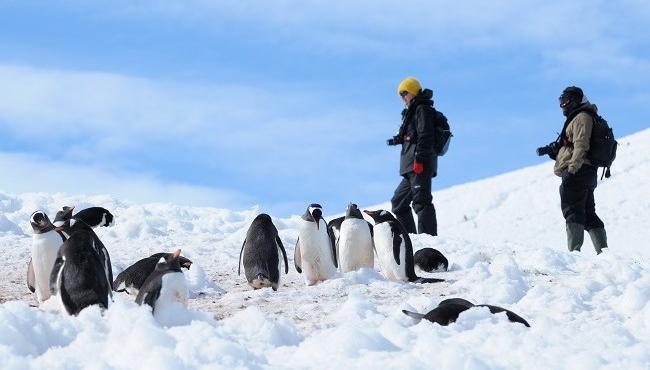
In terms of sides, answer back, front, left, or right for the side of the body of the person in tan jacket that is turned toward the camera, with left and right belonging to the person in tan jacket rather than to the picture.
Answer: left

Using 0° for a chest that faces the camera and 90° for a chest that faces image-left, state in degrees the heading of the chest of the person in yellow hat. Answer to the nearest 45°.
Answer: approximately 90°

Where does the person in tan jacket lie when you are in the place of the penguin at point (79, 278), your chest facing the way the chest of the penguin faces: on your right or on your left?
on your right

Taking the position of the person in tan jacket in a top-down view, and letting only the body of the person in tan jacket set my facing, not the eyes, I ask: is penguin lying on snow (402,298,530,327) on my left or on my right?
on my left

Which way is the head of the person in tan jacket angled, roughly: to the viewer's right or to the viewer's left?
to the viewer's left

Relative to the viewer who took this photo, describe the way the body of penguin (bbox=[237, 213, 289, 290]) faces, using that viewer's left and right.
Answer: facing away from the viewer

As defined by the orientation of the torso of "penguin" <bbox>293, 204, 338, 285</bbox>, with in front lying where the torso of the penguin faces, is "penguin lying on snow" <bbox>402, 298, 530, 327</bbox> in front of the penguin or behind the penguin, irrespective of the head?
in front

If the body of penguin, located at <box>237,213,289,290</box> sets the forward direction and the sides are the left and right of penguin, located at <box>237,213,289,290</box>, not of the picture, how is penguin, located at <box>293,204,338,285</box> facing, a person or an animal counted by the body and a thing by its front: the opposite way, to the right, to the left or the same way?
the opposite way

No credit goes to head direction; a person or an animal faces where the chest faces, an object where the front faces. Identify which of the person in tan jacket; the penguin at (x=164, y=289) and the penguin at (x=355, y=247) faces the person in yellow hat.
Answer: the person in tan jacket

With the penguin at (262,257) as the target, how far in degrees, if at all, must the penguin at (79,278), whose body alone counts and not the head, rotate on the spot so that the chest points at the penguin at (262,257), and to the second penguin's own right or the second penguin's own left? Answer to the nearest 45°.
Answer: approximately 90° to the second penguin's own right
